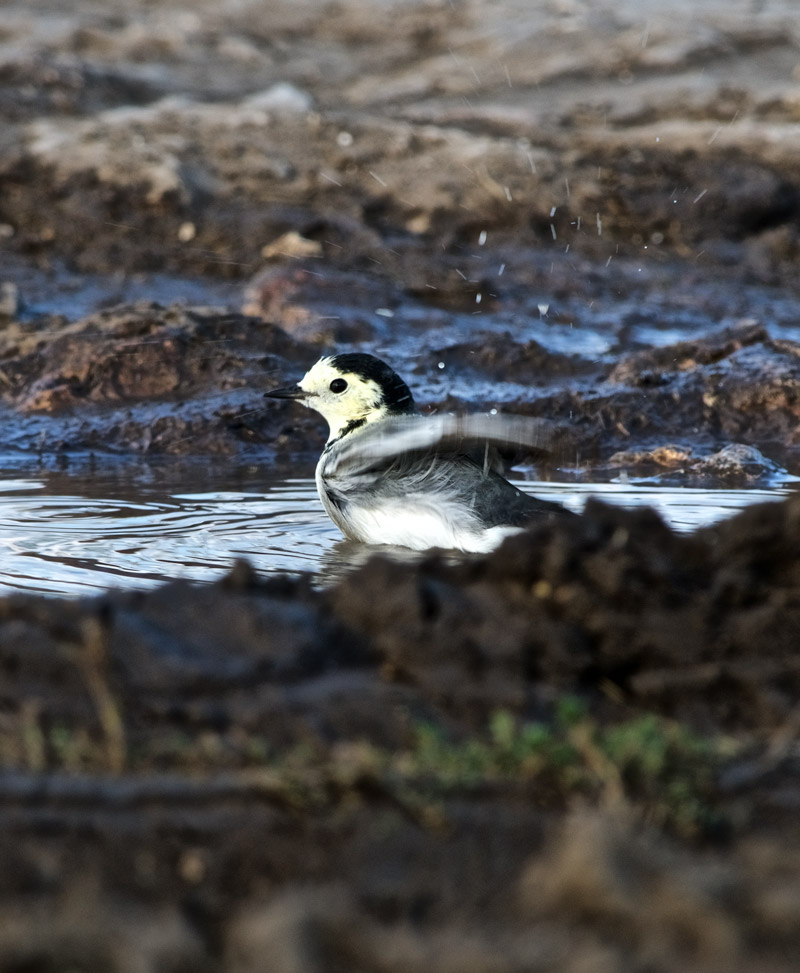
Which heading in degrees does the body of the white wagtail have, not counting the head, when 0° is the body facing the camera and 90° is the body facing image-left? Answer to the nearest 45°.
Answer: approximately 90°
